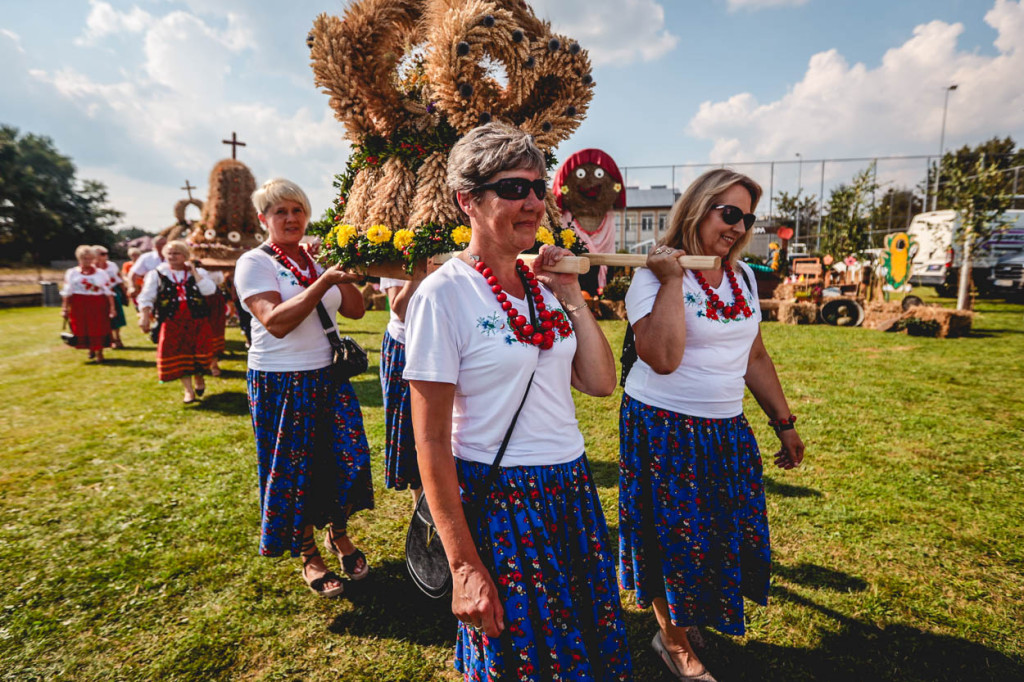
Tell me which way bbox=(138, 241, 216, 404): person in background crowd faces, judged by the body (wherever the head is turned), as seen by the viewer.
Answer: toward the camera

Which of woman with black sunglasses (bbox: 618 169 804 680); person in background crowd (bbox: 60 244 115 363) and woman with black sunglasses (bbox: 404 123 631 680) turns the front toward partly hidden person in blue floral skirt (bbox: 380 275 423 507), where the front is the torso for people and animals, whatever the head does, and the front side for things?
person in background crowd (bbox: 60 244 115 363)

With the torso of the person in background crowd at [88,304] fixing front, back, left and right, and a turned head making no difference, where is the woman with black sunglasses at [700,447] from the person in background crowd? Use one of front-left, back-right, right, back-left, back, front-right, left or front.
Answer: front

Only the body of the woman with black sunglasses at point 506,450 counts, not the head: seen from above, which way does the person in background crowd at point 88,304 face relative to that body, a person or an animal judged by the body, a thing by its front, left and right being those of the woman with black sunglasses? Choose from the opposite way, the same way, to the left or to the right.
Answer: the same way

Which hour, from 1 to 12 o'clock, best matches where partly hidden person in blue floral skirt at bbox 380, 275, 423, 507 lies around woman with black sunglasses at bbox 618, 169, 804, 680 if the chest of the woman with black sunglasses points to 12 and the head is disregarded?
The partly hidden person in blue floral skirt is roughly at 5 o'clock from the woman with black sunglasses.

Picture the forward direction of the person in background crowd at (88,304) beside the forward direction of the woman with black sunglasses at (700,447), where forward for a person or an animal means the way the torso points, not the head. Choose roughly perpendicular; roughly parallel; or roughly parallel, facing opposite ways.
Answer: roughly parallel

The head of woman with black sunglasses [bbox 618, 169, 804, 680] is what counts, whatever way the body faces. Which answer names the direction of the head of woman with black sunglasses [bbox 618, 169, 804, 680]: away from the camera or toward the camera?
toward the camera

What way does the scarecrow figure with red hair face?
toward the camera

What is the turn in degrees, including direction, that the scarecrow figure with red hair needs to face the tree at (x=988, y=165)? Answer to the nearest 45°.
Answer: approximately 135° to its left

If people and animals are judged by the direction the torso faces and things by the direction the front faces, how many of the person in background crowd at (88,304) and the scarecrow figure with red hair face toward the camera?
2

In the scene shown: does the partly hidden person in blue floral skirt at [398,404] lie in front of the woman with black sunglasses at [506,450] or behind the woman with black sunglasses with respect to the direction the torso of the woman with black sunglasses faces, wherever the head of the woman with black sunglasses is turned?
behind

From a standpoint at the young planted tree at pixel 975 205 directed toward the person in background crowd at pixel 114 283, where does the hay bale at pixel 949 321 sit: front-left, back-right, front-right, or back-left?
front-left

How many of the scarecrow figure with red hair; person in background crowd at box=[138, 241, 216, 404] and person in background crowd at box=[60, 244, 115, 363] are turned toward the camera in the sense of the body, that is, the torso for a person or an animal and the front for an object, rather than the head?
3

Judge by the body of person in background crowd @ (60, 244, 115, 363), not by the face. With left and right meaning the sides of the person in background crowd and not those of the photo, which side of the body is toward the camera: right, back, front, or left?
front

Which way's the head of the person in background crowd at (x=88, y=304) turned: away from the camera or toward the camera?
toward the camera

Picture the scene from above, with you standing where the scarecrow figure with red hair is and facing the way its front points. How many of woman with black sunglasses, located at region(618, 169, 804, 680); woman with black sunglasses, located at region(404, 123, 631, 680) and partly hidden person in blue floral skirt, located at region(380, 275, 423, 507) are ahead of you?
3

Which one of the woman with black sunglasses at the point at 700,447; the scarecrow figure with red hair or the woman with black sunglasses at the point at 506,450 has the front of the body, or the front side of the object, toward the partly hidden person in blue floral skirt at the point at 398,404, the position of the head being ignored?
the scarecrow figure with red hair

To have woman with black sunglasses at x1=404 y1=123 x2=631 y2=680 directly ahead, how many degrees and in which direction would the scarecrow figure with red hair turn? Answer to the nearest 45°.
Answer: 0° — it already faces them
